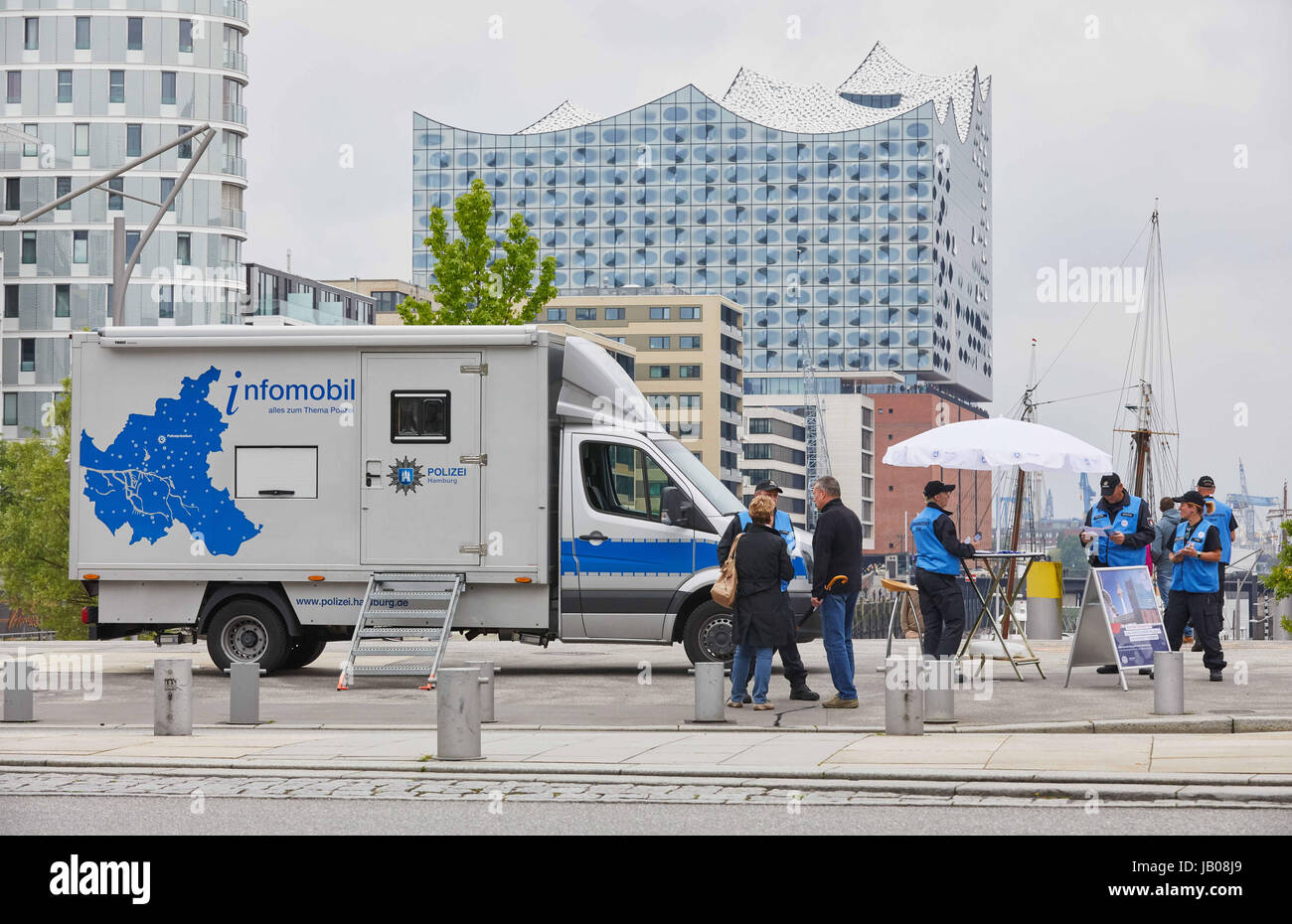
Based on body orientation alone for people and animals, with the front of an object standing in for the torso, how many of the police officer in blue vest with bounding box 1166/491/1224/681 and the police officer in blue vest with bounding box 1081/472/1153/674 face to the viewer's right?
0

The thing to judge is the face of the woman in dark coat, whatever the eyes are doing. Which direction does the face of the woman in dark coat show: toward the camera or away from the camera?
away from the camera

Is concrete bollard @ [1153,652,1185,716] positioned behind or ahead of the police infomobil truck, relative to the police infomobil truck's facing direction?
ahead

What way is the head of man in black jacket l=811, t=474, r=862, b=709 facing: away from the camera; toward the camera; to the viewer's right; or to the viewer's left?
to the viewer's left

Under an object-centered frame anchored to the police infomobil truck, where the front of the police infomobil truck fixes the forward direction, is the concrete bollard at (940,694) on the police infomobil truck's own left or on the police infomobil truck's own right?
on the police infomobil truck's own right

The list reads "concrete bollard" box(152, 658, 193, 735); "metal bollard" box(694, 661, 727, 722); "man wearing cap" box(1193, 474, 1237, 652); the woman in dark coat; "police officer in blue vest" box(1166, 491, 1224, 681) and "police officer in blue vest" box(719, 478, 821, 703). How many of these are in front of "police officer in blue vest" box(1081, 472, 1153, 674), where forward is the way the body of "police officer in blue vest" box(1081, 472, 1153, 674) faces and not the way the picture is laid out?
4

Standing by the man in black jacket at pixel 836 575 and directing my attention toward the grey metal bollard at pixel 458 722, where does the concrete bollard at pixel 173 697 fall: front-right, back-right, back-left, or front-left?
front-right

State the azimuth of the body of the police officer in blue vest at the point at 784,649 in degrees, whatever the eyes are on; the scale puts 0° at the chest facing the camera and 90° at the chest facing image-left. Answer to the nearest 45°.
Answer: approximately 315°

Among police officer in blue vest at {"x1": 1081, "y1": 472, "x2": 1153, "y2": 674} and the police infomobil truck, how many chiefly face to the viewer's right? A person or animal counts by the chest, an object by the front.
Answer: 1

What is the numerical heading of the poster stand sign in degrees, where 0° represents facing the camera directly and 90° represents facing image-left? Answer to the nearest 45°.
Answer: approximately 315°

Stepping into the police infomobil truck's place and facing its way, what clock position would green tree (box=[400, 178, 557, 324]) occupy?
The green tree is roughly at 9 o'clock from the police infomobil truck.

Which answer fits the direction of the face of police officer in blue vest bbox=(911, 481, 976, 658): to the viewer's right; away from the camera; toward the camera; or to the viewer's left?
to the viewer's right

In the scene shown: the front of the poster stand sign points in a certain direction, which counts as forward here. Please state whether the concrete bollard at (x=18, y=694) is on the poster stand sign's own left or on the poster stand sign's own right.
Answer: on the poster stand sign's own right

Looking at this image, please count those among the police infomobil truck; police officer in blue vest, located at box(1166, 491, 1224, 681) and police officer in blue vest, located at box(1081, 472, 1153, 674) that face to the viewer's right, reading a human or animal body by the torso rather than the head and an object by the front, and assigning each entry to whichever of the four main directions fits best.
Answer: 1

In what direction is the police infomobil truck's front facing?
to the viewer's right

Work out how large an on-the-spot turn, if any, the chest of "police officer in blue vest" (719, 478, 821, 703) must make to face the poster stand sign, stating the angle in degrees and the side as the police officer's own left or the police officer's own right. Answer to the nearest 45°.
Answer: approximately 45° to the police officer's own left

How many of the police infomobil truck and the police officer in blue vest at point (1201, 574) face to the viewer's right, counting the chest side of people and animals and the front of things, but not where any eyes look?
1

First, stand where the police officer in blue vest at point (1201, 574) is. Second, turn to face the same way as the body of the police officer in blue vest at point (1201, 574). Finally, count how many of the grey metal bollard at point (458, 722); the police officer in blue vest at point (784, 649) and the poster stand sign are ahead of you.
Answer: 3

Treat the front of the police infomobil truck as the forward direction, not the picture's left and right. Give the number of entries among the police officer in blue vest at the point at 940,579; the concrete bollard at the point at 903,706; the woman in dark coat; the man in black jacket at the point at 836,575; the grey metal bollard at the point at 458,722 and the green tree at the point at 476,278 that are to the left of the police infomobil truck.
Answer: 1
